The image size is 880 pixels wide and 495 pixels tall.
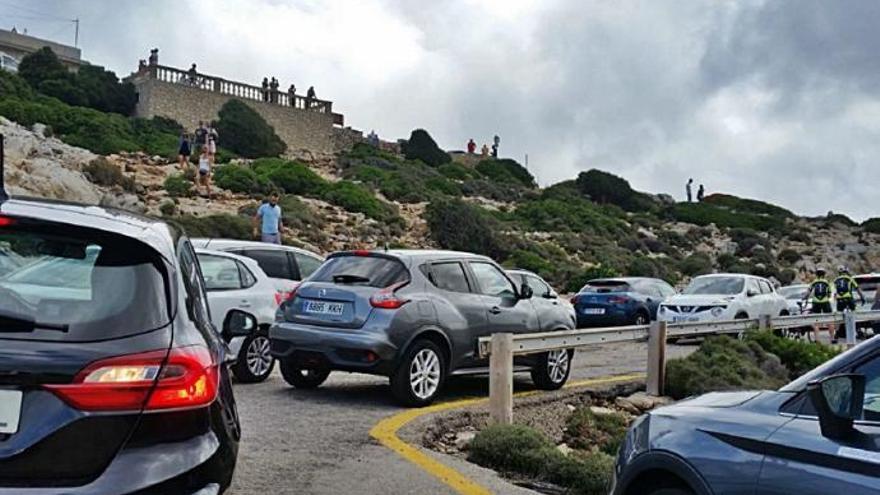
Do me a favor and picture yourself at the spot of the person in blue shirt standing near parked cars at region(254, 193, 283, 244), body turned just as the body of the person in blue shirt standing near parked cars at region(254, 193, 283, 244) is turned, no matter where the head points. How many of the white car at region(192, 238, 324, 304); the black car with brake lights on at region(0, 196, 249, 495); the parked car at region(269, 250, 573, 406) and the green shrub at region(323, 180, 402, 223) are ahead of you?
3

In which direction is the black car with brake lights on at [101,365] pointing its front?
away from the camera

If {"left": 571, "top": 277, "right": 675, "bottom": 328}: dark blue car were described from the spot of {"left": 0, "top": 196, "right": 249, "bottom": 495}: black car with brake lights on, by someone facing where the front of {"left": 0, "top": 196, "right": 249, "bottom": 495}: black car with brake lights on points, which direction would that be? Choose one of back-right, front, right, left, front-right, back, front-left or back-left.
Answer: front-right

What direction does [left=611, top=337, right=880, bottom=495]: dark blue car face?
to the viewer's left

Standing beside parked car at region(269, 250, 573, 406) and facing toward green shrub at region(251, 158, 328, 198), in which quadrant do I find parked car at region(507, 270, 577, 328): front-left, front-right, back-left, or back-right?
front-right

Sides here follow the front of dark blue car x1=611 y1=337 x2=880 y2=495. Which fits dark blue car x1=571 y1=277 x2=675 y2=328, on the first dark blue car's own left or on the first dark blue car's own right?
on the first dark blue car's own right

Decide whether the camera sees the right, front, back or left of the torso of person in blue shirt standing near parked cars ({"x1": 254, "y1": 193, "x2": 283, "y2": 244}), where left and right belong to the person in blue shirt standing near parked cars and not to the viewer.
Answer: front

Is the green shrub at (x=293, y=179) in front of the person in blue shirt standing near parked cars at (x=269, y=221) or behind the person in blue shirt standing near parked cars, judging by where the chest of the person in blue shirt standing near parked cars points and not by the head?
behind

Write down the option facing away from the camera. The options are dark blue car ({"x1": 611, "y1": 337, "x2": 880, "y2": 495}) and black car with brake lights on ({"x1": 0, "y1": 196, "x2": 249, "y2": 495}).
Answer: the black car with brake lights on

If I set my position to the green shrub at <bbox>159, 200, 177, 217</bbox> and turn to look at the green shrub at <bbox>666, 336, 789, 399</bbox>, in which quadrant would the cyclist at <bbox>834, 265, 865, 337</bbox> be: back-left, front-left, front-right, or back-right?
front-left

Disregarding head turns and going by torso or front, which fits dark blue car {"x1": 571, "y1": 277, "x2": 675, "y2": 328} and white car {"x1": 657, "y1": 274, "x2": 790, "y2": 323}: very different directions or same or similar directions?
very different directions

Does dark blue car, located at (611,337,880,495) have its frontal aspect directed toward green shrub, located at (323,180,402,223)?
no

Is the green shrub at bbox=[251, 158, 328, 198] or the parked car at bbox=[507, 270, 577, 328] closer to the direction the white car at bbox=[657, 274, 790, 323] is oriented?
the parked car

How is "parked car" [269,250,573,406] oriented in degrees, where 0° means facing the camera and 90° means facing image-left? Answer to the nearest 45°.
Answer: approximately 225°

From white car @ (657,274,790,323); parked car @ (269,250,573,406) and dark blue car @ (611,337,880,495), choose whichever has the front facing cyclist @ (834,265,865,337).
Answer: the parked car

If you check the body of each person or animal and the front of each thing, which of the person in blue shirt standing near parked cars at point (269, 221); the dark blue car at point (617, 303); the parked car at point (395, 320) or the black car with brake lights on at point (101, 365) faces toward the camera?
the person in blue shirt standing near parked cars

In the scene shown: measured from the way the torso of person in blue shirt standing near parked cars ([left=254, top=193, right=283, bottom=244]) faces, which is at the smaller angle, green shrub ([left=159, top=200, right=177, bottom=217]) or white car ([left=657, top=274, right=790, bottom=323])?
the white car

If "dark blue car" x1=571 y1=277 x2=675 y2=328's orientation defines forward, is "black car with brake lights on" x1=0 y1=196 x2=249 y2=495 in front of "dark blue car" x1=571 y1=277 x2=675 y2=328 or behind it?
behind

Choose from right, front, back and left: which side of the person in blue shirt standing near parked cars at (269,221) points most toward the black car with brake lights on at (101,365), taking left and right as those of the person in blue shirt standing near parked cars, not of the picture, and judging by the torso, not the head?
front

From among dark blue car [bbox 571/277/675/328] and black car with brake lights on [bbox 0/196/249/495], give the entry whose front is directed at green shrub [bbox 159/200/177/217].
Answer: the black car with brake lights on
